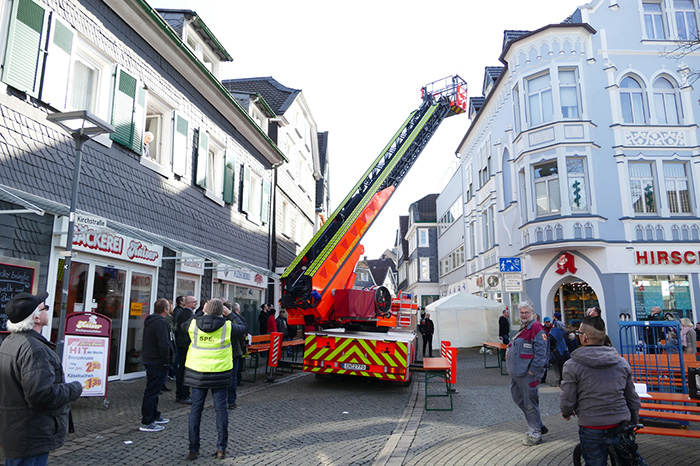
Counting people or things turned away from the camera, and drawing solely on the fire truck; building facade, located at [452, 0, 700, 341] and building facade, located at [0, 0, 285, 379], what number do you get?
1

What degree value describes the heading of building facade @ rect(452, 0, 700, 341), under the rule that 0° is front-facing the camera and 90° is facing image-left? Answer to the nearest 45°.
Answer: approximately 45°

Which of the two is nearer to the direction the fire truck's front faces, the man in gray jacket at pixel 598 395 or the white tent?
the white tent

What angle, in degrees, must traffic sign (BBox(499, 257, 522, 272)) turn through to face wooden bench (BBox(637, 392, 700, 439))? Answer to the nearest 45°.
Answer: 0° — it already faces it

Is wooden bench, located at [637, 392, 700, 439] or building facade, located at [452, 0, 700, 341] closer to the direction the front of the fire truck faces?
the building facade

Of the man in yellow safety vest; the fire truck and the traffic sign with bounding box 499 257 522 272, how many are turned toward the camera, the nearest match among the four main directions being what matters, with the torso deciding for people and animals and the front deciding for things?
1

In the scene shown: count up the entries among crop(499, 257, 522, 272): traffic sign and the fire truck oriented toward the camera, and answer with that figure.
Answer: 1

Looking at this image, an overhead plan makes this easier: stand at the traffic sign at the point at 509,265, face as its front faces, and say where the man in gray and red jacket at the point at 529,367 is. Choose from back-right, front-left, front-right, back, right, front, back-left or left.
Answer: front

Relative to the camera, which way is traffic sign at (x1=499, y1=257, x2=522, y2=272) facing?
toward the camera

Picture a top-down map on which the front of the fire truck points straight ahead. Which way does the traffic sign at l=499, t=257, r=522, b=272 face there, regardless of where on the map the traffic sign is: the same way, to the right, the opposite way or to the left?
the opposite way

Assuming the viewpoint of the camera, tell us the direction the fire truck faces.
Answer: facing away from the viewer

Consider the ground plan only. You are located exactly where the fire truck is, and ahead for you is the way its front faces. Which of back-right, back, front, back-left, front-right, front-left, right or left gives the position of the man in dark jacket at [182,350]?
back-left

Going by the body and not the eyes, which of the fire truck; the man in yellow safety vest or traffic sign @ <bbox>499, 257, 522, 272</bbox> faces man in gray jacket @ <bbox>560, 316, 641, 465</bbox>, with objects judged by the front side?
the traffic sign

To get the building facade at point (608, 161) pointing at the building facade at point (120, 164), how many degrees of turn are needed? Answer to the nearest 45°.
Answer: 0° — it already faces it

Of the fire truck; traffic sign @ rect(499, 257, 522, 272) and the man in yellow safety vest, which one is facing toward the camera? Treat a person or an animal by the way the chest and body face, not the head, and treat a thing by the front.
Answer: the traffic sign

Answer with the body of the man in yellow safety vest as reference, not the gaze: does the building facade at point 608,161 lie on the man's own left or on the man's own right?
on the man's own right

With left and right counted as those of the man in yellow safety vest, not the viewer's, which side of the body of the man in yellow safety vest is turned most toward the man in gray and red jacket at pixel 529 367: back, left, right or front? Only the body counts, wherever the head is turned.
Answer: right

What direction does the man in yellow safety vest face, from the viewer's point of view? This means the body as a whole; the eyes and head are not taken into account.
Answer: away from the camera

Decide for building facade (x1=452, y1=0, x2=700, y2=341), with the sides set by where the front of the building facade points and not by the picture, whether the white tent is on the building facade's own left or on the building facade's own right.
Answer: on the building facade's own right

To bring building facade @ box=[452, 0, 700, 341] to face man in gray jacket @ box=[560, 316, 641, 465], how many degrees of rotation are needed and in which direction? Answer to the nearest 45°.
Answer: approximately 45° to its left

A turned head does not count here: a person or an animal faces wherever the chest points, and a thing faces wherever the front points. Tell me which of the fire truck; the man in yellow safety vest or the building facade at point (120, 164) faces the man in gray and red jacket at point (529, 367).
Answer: the building facade
